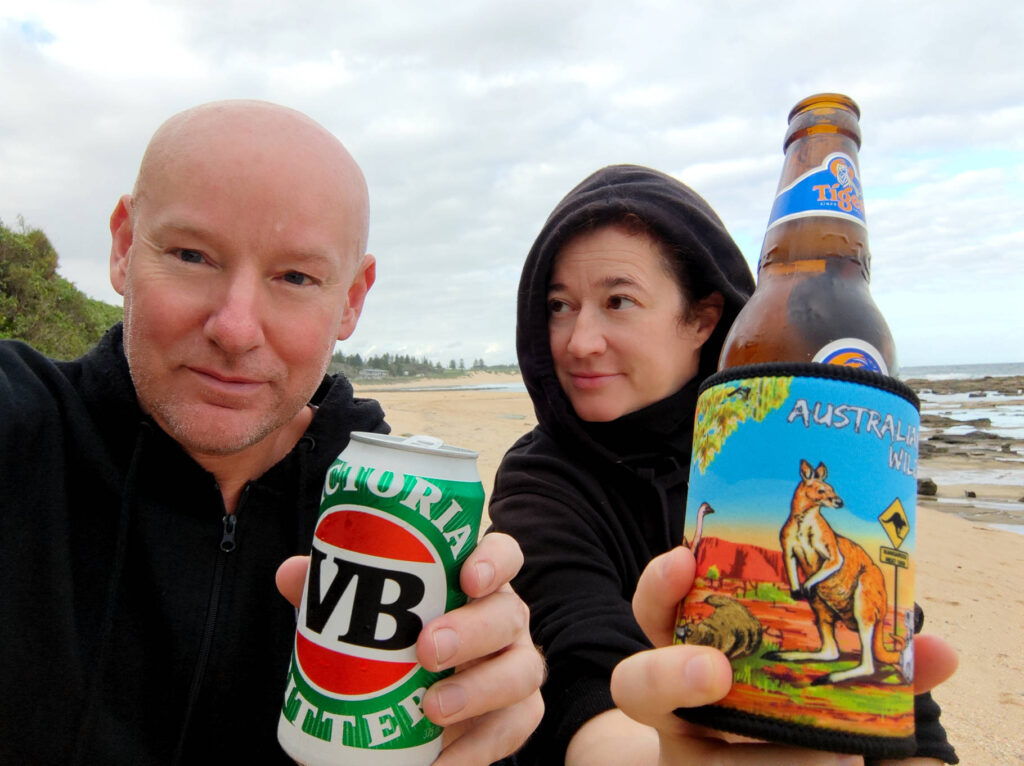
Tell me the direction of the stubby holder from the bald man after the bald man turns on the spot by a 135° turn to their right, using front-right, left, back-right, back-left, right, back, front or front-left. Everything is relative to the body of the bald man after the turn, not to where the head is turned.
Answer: back

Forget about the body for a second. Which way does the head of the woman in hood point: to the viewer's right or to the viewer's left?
to the viewer's left

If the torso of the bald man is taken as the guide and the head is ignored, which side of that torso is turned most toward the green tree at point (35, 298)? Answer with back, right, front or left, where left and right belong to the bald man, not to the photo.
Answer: back

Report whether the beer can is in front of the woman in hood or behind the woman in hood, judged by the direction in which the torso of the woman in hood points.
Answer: in front

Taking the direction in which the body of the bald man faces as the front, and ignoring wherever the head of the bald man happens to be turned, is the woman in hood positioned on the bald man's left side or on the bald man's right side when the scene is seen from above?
on the bald man's left side

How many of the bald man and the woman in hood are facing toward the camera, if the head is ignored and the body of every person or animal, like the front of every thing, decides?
2

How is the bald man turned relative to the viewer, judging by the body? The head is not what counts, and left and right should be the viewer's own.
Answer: facing the viewer

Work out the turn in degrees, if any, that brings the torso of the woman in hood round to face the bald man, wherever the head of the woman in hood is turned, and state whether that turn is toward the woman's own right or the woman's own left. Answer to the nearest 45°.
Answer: approximately 45° to the woman's own right
